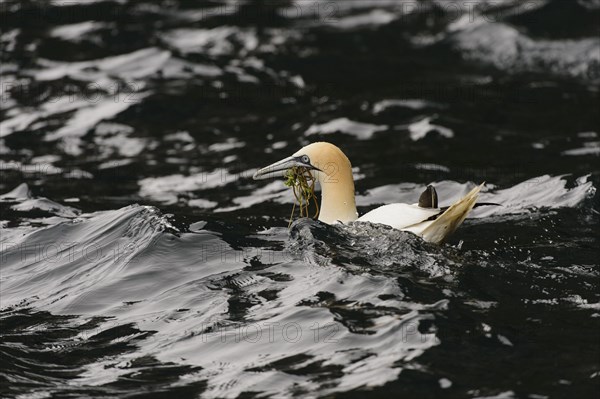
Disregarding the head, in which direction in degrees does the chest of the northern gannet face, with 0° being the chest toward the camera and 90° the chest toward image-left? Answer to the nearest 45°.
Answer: approximately 90°
